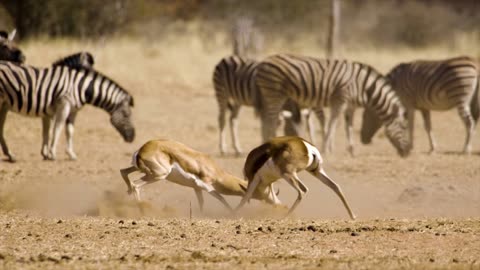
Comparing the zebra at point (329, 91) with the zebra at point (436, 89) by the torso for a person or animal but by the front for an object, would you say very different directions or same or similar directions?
very different directions

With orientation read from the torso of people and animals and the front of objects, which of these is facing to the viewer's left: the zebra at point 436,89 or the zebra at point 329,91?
the zebra at point 436,89

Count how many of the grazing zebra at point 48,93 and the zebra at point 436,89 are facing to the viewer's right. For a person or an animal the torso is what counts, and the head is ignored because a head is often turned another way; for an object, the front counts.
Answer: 1

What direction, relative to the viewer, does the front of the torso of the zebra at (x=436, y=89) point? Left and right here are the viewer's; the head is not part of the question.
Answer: facing to the left of the viewer

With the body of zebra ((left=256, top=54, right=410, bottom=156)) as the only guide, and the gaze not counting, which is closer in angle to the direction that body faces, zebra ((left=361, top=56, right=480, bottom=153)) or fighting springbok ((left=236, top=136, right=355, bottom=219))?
the zebra

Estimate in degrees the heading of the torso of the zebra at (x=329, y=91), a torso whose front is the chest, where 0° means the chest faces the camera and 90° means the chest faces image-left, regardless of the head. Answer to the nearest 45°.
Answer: approximately 270°

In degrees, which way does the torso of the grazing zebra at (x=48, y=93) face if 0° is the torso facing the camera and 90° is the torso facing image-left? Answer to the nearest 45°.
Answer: approximately 270°

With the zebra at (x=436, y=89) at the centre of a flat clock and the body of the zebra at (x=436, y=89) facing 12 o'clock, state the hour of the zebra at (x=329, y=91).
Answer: the zebra at (x=329, y=91) is roughly at 11 o'clock from the zebra at (x=436, y=89).

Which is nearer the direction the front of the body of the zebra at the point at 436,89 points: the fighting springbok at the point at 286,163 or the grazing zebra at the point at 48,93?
the grazing zebra

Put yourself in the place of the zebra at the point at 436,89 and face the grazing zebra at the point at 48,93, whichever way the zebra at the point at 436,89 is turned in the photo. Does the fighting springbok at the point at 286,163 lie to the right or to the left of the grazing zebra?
left

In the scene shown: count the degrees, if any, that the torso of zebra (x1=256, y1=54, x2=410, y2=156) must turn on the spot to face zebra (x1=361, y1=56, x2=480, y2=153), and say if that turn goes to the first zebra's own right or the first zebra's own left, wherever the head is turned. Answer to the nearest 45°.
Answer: approximately 45° to the first zebra's own left
